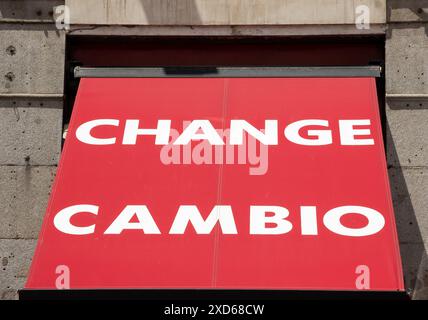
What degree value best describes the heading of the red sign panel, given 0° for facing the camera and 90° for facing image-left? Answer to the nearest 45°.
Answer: approximately 0°
